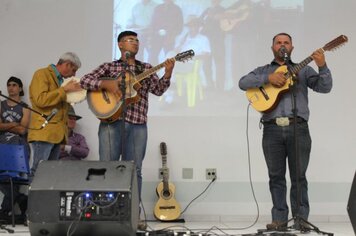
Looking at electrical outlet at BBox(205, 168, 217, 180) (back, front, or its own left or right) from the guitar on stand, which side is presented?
right

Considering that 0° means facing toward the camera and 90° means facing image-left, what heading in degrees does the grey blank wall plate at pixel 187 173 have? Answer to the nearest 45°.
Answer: approximately 0°

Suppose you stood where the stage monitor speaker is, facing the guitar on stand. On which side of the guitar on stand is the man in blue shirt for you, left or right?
right
